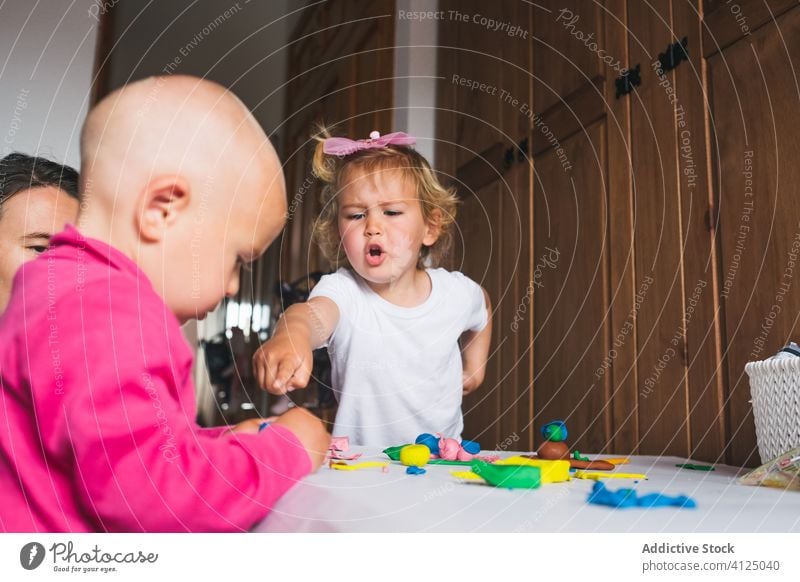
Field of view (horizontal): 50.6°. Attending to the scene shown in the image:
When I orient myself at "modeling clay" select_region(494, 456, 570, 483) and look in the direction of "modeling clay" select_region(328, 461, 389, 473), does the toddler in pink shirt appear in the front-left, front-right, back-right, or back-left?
front-left

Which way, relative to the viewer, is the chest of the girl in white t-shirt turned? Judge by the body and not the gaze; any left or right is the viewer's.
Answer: facing the viewer
